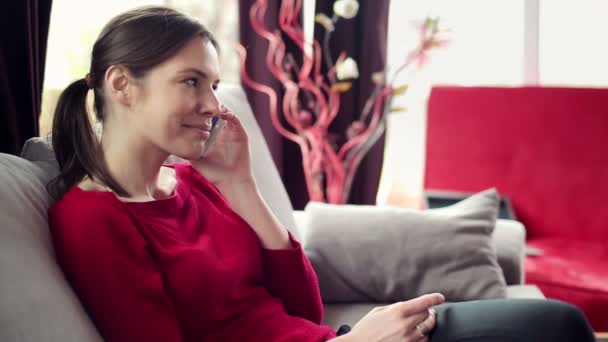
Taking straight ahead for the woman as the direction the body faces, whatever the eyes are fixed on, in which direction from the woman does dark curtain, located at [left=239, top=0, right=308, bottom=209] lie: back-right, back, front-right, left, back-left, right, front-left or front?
back-left

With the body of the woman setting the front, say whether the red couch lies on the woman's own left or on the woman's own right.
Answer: on the woman's own left

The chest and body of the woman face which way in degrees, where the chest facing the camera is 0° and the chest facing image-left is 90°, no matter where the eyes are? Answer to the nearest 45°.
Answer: approximately 315°

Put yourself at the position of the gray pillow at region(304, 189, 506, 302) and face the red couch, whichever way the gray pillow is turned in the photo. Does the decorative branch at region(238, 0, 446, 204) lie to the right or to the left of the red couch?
left

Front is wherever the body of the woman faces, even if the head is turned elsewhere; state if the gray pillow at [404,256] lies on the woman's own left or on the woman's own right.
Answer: on the woman's own left
